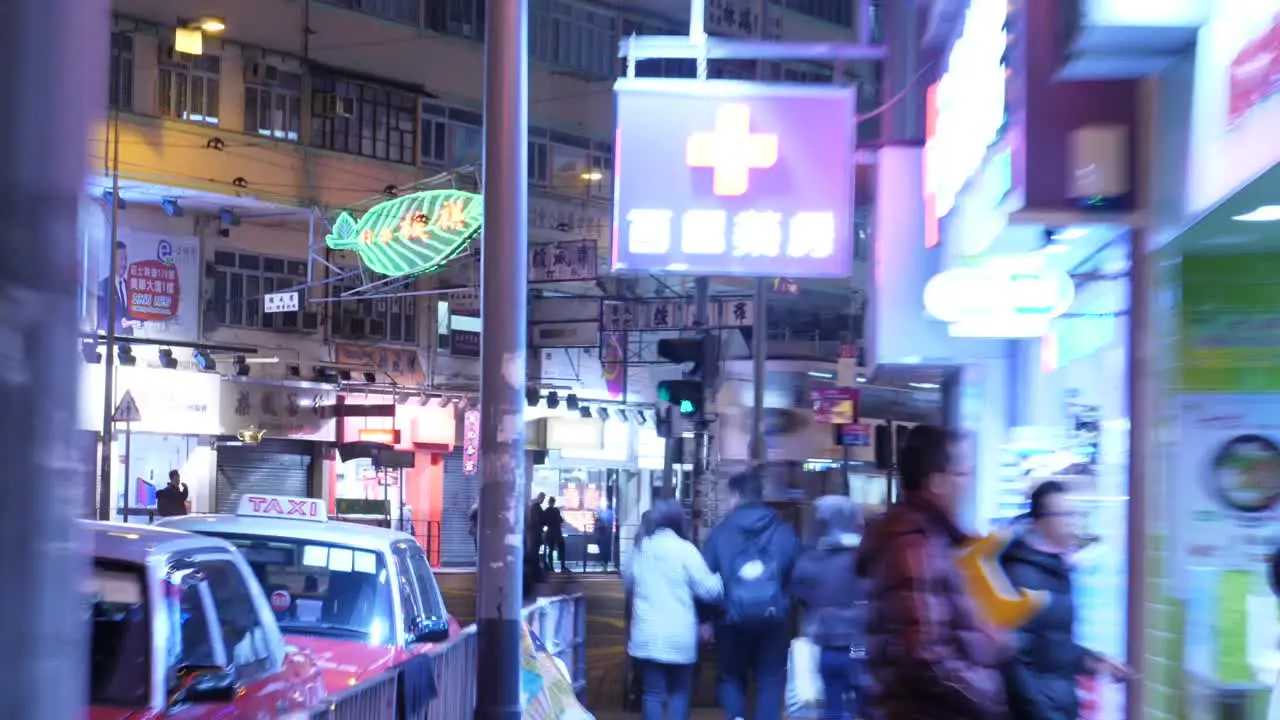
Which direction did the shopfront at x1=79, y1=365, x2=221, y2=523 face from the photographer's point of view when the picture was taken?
facing the viewer and to the right of the viewer

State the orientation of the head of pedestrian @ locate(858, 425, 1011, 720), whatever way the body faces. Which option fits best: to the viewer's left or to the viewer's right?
to the viewer's right

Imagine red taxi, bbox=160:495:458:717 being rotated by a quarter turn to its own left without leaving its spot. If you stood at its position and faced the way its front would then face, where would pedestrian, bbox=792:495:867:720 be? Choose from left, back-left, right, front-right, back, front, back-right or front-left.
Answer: front-left

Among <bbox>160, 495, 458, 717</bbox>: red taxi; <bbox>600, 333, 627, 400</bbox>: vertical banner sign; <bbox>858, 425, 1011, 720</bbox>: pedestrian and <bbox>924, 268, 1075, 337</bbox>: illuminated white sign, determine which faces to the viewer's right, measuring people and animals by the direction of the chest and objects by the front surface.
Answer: the pedestrian

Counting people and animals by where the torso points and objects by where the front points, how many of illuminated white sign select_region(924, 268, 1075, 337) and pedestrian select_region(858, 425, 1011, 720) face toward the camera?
1

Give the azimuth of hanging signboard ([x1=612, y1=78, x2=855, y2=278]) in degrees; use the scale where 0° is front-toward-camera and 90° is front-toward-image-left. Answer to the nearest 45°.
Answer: approximately 0°

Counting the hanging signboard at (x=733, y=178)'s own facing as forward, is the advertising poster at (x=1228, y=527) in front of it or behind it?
in front

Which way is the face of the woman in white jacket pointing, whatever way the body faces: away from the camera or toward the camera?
away from the camera

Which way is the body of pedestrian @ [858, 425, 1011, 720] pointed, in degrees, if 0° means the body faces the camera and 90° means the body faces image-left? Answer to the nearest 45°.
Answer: approximately 270°

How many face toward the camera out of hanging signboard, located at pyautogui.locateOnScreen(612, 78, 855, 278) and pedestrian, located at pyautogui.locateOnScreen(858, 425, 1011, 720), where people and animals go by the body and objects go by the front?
1
